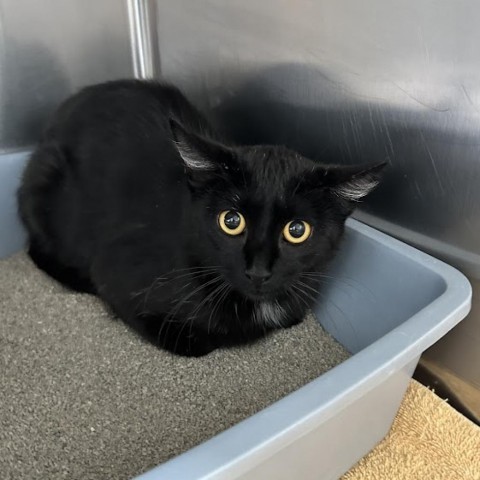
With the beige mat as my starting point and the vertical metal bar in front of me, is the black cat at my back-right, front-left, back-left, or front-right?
front-left

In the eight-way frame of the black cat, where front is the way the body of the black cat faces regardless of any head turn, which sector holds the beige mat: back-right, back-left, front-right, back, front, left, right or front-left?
front

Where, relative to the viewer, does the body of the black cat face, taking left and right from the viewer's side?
facing the viewer and to the right of the viewer

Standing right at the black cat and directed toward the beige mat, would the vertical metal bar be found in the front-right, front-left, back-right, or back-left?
back-left

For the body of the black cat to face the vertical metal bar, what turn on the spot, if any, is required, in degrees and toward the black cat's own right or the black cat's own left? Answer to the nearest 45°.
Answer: approximately 135° to the black cat's own left

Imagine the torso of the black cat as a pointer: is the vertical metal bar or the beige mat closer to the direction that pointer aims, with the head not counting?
the beige mat
